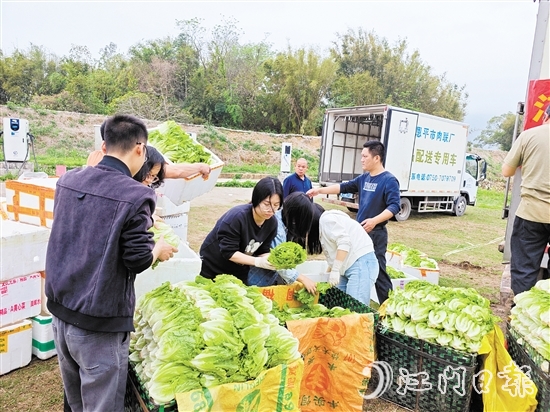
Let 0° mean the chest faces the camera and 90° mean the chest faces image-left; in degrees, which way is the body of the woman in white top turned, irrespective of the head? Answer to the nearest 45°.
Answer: approximately 90°

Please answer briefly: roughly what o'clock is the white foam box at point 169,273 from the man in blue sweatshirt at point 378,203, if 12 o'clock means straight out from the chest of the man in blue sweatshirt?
The white foam box is roughly at 12 o'clock from the man in blue sweatshirt.

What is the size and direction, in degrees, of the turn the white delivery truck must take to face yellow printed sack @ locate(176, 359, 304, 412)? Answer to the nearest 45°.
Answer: approximately 135° to its right

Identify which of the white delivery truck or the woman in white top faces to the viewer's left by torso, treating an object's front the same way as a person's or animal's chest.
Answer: the woman in white top

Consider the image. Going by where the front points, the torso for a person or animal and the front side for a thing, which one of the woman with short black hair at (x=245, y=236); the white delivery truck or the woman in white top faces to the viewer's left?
the woman in white top

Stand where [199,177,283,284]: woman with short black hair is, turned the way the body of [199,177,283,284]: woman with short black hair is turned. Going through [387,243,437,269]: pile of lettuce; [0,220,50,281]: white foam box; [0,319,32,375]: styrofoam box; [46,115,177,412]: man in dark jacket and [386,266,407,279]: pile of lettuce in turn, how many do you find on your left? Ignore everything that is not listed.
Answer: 2

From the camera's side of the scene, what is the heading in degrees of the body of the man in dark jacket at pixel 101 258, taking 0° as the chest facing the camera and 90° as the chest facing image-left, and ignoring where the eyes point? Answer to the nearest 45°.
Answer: approximately 225°

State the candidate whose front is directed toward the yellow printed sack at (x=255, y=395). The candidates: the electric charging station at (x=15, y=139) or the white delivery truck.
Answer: the electric charging station

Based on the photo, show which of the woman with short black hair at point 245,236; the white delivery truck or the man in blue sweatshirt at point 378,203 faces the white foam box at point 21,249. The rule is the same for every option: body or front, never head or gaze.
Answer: the man in blue sweatshirt

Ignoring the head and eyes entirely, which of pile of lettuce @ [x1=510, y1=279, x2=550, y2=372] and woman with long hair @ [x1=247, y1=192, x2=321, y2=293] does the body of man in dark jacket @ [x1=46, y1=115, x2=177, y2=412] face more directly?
the woman with long hair

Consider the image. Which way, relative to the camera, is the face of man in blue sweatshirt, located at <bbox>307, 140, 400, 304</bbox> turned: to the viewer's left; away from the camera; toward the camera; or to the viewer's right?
to the viewer's left

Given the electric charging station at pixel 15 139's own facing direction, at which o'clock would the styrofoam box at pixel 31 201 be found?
The styrofoam box is roughly at 12 o'clock from the electric charging station.

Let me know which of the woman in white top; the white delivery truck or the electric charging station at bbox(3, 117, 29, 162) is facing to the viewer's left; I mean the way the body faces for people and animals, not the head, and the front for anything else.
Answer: the woman in white top

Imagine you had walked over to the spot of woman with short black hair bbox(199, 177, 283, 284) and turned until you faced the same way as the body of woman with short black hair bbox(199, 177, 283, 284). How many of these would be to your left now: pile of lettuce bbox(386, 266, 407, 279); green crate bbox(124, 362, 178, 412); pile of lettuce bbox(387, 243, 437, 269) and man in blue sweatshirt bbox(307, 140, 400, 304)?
3

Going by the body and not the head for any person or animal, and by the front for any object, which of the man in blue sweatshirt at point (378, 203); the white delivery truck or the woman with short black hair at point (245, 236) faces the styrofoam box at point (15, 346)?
the man in blue sweatshirt
